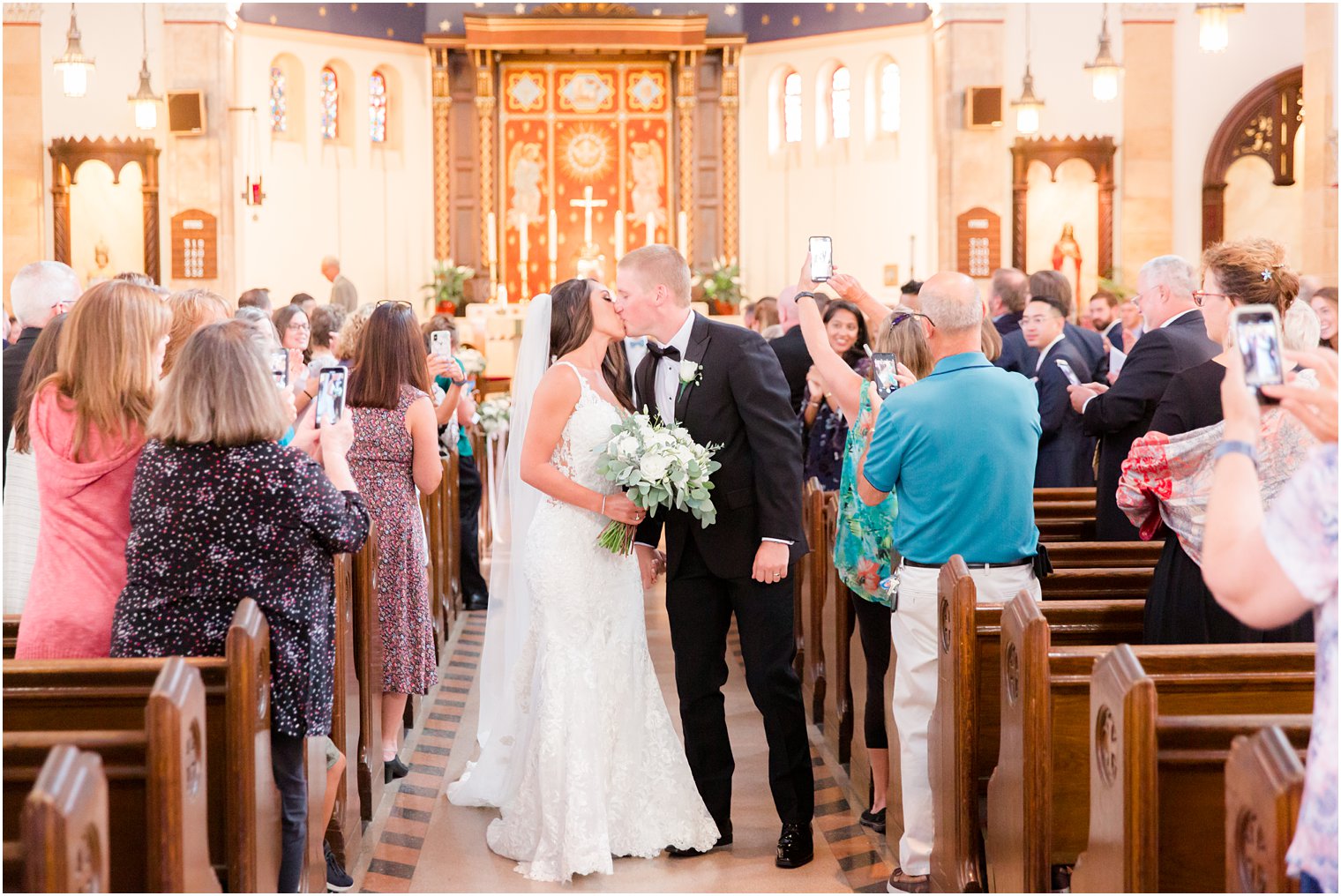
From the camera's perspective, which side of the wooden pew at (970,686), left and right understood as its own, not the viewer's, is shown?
back

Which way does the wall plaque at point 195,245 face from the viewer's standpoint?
toward the camera

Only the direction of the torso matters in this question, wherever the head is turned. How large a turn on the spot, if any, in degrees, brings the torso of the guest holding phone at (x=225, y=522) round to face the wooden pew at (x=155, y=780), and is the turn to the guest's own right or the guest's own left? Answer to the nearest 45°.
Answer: approximately 135° to the guest's own right

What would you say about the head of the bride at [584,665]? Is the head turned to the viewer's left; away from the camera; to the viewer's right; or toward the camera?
to the viewer's right

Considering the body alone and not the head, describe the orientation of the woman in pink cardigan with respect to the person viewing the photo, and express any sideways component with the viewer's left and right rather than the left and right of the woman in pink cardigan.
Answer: facing away from the viewer and to the right of the viewer

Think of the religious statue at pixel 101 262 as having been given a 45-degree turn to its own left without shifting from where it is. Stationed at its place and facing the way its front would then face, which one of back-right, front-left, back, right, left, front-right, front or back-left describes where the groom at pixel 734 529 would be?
front-right

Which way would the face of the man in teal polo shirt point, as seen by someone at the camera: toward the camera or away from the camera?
away from the camera

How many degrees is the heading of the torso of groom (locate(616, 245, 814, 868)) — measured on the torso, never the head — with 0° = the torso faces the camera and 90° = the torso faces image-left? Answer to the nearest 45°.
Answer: approximately 45°

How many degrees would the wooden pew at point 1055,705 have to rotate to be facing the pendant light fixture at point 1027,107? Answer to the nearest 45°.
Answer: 0° — it already faces it

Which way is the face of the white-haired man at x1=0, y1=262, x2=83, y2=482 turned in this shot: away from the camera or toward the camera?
away from the camera

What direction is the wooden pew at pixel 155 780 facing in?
away from the camera

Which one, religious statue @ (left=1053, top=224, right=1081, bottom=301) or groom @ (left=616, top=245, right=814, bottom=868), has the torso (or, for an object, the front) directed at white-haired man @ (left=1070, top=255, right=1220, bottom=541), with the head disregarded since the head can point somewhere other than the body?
the religious statue

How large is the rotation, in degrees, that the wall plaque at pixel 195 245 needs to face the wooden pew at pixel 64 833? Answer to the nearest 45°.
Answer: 0° — it already faces it

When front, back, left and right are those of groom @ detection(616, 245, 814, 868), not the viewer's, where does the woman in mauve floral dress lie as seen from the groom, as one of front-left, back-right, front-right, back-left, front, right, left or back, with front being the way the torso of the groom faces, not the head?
right

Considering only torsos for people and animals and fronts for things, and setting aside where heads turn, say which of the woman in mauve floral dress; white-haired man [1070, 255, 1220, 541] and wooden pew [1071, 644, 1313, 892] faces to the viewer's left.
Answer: the white-haired man

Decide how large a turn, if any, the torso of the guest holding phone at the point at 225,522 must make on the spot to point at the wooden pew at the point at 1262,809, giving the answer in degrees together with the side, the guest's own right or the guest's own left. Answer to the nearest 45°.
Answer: approximately 90° to the guest's own right

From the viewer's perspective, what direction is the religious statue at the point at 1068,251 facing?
toward the camera

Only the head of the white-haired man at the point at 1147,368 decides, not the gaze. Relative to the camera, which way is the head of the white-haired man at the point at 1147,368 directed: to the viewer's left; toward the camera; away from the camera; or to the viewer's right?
to the viewer's left

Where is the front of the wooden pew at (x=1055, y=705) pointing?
away from the camera
